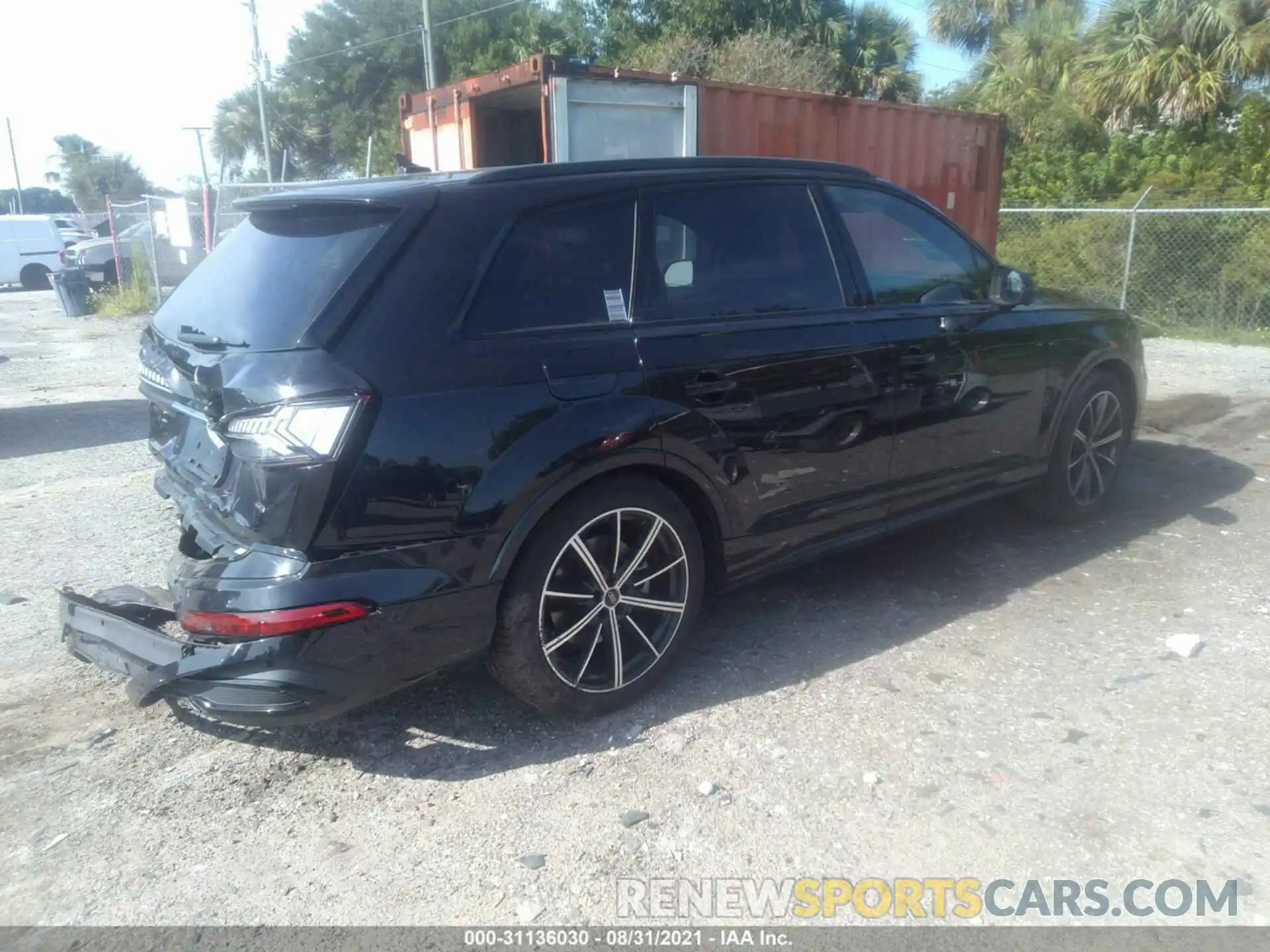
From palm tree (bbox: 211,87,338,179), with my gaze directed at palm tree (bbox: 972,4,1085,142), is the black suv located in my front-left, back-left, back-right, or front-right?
front-right

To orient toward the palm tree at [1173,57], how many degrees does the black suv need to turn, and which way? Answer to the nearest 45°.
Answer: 0° — it already faces it

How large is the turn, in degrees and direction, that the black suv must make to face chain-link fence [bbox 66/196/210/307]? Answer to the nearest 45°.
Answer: approximately 90° to its left

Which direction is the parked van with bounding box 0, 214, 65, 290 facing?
to the viewer's left

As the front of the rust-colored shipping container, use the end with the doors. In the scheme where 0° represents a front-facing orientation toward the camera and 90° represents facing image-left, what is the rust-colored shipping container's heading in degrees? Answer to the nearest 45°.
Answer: approximately 45°

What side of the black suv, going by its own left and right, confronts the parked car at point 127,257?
left

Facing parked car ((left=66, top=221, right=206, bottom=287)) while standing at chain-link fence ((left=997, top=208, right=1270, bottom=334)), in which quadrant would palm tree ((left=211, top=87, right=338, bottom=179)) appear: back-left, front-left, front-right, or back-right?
front-right

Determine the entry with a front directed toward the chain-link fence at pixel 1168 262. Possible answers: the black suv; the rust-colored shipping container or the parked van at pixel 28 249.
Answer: the black suv

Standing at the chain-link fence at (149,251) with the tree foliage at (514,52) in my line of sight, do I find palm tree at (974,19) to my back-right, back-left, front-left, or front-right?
front-right

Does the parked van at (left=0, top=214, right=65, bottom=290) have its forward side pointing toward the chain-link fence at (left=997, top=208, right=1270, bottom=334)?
no

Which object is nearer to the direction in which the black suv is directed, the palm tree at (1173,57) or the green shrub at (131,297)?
the palm tree

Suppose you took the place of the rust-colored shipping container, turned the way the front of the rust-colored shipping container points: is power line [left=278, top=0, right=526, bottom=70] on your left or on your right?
on your right

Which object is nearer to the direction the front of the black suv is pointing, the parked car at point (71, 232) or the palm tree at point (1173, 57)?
the palm tree

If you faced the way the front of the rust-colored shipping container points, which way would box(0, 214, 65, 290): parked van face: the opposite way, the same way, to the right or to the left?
the same way
